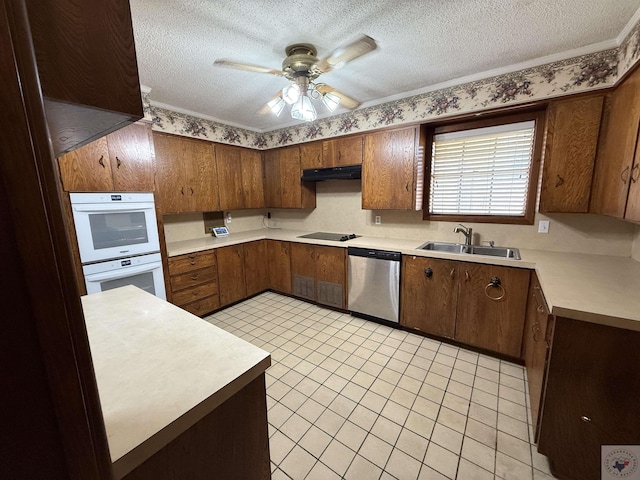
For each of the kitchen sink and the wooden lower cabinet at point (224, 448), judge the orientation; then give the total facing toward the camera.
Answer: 1

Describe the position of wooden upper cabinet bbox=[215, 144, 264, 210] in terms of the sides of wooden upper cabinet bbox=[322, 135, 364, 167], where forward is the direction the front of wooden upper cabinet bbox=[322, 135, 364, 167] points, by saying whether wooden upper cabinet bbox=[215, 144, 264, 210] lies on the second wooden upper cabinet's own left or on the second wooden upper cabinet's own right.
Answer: on the second wooden upper cabinet's own right

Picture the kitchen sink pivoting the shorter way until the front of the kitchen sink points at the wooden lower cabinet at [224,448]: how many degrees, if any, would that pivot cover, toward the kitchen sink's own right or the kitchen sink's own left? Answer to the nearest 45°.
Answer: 0° — it already faces it

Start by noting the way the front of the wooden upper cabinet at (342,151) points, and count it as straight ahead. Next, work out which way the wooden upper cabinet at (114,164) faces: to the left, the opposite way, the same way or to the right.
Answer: to the left

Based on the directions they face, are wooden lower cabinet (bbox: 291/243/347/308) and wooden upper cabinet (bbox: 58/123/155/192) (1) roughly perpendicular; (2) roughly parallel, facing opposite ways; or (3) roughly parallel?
roughly perpendicular

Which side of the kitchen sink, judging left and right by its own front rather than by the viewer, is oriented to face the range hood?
right

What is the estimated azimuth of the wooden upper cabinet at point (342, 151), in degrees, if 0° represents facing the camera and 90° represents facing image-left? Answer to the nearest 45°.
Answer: approximately 45°
